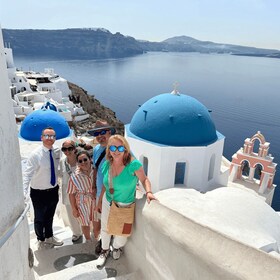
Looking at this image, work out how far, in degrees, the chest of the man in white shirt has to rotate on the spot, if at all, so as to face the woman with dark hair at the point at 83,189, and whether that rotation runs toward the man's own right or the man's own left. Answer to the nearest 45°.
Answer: approximately 45° to the man's own left

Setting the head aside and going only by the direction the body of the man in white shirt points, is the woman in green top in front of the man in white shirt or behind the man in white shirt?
in front

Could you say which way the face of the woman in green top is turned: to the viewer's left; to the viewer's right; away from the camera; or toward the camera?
toward the camera

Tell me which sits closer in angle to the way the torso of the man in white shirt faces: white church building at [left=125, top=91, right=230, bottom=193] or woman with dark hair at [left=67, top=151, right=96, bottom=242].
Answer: the woman with dark hair

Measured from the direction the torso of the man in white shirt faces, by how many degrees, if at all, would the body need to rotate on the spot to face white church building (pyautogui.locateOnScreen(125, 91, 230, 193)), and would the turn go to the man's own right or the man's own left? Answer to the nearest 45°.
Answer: approximately 90° to the man's own left

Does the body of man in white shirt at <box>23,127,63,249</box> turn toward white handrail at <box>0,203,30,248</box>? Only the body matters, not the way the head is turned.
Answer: no

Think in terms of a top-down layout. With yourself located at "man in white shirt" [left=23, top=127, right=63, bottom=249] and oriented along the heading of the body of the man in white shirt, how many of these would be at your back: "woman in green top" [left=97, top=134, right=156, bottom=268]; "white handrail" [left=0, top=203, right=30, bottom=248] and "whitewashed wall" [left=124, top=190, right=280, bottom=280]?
0

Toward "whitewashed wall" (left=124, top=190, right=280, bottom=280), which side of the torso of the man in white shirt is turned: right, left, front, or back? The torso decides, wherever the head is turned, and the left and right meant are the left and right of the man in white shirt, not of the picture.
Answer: front

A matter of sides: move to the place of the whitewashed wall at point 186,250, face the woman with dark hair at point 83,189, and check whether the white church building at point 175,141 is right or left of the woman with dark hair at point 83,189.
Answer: right

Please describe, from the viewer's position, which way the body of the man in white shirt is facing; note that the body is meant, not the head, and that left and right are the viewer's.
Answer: facing the viewer and to the right of the viewer

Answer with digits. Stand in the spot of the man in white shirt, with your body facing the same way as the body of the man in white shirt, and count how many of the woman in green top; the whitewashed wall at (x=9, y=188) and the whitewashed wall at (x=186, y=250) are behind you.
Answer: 0
